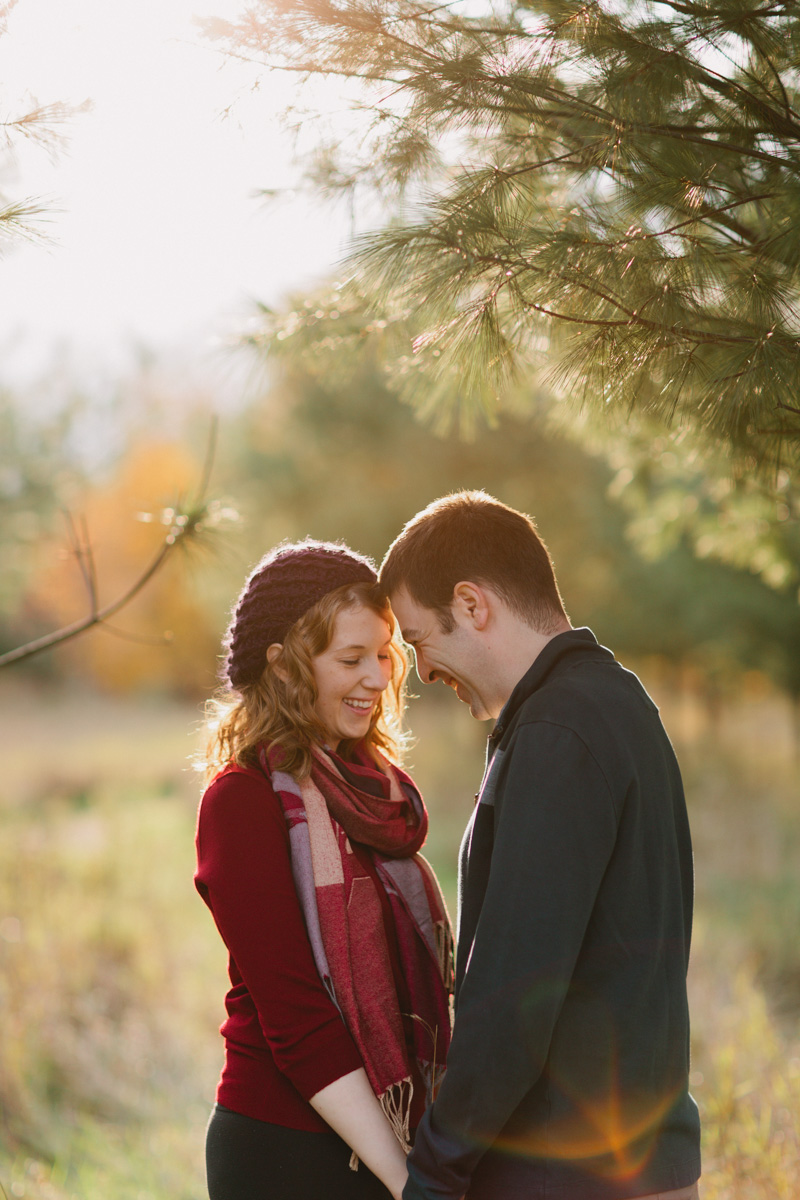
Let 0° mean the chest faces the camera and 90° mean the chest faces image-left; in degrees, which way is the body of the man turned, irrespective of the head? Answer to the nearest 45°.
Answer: approximately 90°

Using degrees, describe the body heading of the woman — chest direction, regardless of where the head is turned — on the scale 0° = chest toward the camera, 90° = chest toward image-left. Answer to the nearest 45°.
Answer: approximately 315°

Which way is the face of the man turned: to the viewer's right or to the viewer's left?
to the viewer's left

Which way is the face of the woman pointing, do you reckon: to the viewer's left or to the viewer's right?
to the viewer's right

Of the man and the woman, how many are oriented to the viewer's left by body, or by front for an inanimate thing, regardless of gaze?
1
